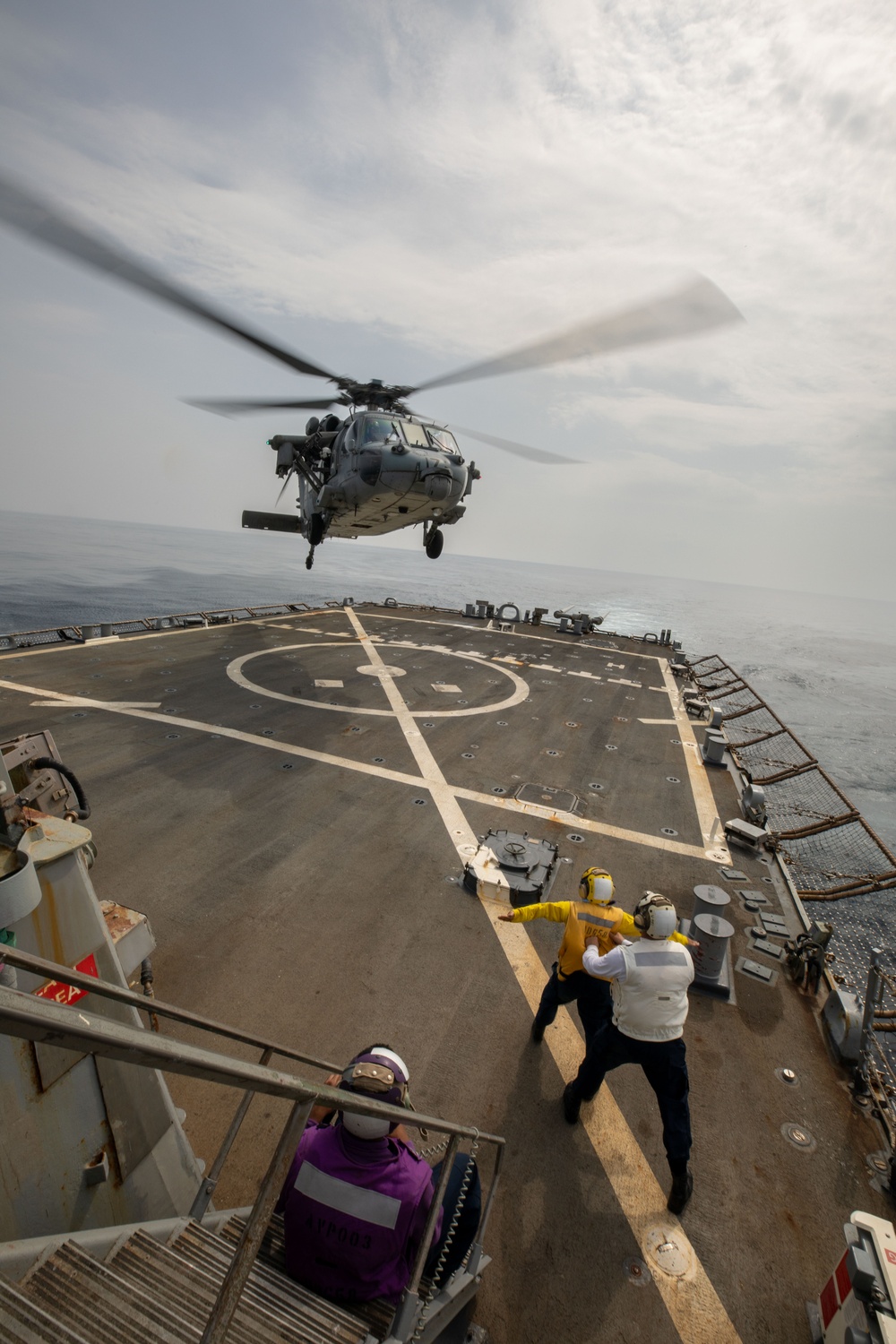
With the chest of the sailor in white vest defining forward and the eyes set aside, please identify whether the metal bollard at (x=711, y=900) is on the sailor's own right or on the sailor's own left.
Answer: on the sailor's own right

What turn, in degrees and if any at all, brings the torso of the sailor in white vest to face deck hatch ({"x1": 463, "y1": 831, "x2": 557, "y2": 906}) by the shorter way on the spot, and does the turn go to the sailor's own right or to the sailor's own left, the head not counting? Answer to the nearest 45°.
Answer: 0° — they already face it

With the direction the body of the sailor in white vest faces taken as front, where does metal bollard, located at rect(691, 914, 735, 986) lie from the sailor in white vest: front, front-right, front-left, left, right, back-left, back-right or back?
front-right

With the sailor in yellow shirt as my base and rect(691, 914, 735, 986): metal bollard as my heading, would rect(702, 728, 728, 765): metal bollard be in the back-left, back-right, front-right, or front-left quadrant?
front-left

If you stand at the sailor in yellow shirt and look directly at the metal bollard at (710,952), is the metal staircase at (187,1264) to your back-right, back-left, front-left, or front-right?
back-right

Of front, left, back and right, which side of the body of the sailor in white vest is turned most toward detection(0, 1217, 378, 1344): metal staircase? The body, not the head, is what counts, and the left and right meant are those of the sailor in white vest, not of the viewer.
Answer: left

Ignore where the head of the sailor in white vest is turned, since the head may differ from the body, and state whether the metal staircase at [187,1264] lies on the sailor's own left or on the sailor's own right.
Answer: on the sailor's own left

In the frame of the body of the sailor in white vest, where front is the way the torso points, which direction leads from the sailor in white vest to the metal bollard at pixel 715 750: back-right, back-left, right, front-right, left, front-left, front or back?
front-right

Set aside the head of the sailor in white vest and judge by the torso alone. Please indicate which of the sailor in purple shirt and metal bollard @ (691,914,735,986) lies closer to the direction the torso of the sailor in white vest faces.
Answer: the metal bollard

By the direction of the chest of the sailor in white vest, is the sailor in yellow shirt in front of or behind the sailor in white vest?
in front

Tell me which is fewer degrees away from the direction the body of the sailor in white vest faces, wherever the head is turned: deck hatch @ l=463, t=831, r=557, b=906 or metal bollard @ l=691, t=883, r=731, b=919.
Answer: the deck hatch

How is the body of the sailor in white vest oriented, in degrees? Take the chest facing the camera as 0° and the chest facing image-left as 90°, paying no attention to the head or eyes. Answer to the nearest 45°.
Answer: approximately 135°
